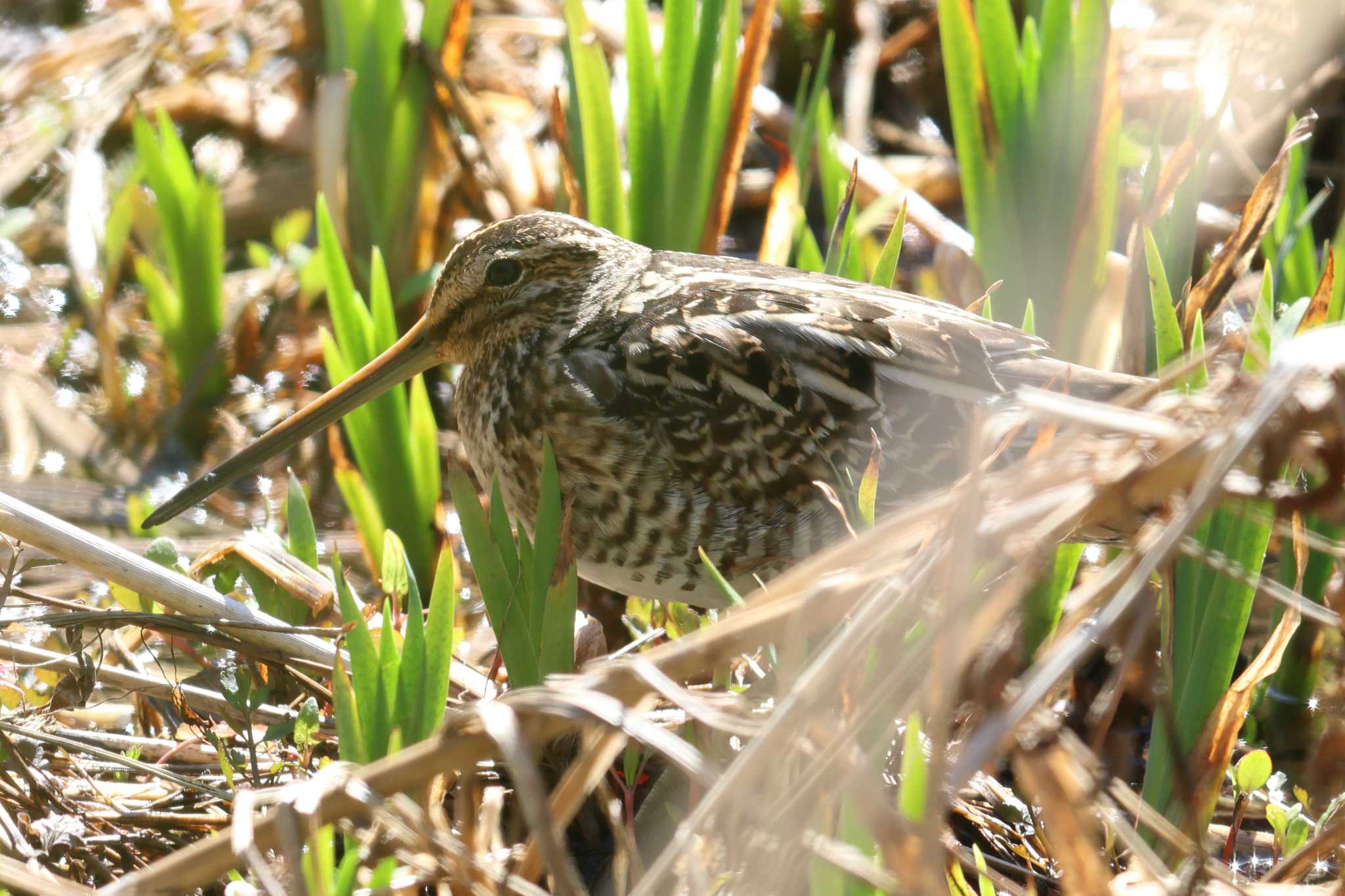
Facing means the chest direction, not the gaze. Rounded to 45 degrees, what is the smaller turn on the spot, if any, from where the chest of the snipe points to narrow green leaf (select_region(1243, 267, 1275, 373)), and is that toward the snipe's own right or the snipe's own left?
approximately 180°

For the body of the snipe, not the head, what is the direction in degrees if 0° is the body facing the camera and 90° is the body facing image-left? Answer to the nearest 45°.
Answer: approximately 90°

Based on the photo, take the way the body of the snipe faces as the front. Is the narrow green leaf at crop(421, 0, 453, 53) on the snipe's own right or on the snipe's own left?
on the snipe's own right

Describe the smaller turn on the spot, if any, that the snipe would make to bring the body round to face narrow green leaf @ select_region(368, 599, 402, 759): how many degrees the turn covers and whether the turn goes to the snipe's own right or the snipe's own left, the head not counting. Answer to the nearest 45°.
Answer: approximately 45° to the snipe's own left
